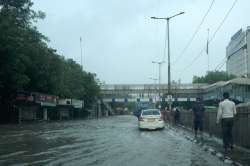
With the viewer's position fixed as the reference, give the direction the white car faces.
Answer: facing away from the viewer

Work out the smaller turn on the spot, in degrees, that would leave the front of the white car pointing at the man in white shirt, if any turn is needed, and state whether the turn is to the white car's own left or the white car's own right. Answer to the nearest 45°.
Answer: approximately 180°

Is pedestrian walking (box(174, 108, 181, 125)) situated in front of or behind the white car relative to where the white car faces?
in front
